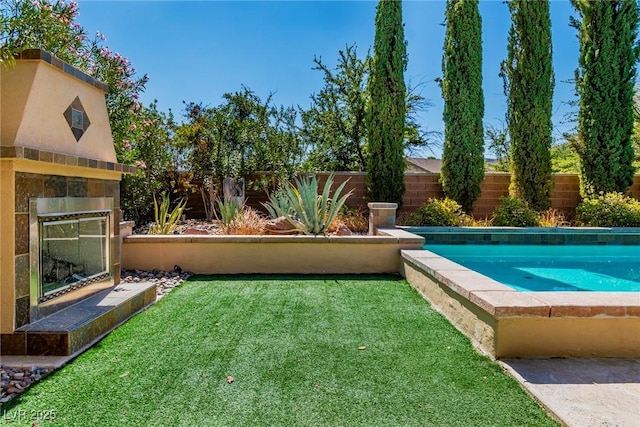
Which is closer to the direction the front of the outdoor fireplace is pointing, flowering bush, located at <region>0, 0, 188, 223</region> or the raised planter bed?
the raised planter bed

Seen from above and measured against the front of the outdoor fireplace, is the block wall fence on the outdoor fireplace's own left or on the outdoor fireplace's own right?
on the outdoor fireplace's own left

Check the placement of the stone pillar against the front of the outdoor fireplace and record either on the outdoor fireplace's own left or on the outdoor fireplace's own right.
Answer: on the outdoor fireplace's own left

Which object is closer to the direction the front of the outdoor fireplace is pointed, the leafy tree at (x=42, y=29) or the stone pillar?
the stone pillar

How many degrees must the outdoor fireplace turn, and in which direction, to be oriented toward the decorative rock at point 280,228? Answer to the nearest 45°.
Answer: approximately 90° to its left

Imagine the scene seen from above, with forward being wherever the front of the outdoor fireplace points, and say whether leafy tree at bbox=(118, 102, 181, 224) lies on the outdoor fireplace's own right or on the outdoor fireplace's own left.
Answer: on the outdoor fireplace's own left

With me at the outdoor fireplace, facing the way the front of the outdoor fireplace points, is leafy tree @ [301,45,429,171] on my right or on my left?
on my left

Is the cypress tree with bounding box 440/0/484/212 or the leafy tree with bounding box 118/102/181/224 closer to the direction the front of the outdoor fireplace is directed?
the cypress tree

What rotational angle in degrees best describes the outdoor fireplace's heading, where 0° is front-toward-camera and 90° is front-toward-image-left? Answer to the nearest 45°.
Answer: approximately 315°
